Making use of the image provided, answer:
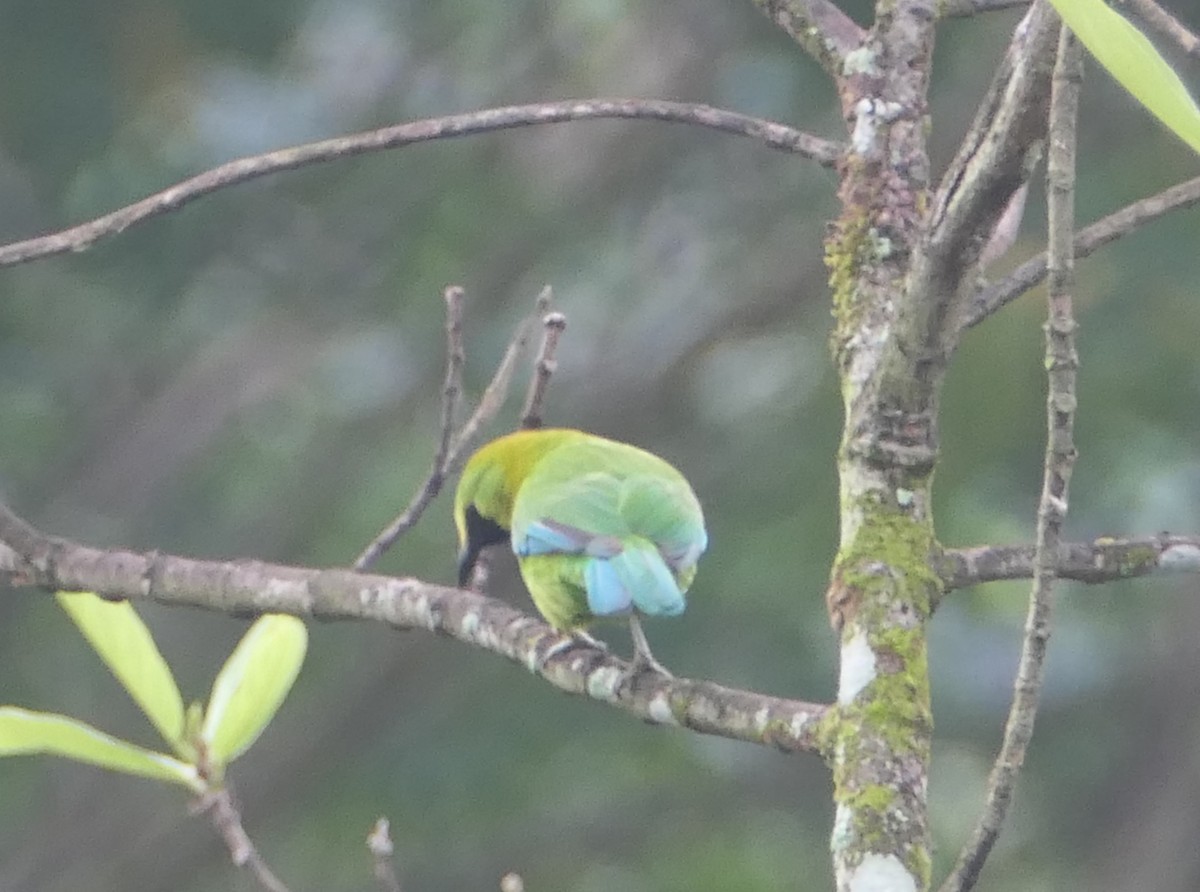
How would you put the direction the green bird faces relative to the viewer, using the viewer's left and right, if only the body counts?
facing away from the viewer and to the left of the viewer

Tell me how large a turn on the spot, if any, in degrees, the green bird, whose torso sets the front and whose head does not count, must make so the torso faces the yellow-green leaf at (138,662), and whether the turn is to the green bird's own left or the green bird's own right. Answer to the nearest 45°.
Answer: approximately 90° to the green bird's own left

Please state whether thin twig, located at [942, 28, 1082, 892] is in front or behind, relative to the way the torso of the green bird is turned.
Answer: behind

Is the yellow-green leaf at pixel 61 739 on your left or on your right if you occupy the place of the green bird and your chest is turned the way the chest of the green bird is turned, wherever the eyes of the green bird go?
on your left

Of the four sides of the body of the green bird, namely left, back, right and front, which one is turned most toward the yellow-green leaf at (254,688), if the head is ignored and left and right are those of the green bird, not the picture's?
left
